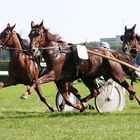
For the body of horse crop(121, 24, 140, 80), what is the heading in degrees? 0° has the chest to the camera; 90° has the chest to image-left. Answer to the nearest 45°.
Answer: approximately 45°

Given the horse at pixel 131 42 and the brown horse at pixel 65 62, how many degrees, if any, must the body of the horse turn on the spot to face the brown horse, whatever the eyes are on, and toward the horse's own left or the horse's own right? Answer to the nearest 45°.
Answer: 0° — it already faces it

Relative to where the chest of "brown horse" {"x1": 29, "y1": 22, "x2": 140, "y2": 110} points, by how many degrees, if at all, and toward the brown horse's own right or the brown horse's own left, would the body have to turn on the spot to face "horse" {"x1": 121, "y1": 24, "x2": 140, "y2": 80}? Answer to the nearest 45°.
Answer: approximately 180°

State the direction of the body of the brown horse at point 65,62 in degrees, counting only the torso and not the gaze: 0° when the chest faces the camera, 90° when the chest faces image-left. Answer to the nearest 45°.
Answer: approximately 45°

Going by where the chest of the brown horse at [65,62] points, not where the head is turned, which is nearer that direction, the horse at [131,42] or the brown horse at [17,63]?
the brown horse
